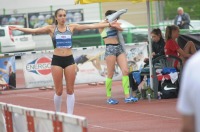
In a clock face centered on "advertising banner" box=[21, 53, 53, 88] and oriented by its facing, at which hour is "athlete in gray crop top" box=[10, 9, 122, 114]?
The athlete in gray crop top is roughly at 12 o'clock from the advertising banner.

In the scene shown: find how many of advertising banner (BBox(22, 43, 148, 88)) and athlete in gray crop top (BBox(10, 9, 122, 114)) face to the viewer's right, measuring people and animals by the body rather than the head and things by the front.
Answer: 0

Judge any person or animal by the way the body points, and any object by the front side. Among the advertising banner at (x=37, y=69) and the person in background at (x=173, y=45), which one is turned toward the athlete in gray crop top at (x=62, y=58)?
the advertising banner

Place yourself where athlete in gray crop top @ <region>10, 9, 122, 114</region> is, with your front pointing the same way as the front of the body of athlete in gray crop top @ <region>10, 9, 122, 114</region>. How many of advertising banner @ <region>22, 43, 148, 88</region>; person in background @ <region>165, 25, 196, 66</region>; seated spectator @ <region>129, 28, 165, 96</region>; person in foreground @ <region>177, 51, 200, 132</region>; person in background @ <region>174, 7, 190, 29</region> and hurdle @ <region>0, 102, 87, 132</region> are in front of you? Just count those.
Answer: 2

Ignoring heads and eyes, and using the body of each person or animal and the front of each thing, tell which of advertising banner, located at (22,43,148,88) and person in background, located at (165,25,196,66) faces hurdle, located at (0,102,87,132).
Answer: the advertising banner

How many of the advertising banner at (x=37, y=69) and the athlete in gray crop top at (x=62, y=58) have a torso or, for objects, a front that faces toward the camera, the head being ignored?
2

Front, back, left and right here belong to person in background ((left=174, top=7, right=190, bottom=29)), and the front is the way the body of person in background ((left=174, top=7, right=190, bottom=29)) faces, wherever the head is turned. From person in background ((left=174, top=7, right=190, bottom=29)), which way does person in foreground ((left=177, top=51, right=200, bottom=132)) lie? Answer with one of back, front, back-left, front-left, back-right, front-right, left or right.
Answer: front-left

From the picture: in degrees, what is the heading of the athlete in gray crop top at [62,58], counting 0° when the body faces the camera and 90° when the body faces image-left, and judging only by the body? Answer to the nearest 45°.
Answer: approximately 0°
